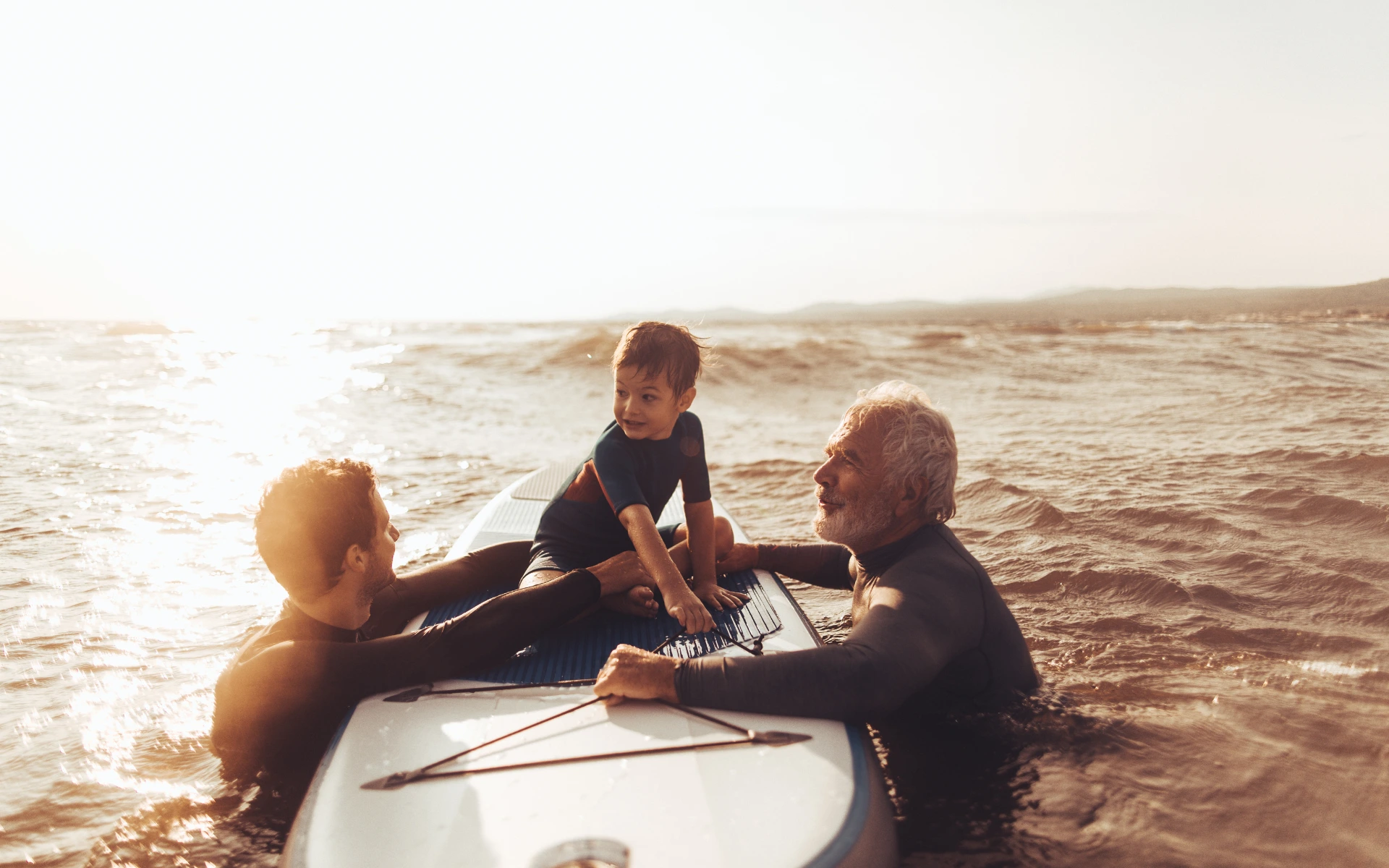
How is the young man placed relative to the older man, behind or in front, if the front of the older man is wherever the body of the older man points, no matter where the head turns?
in front

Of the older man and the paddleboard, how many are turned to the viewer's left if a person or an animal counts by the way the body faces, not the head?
1

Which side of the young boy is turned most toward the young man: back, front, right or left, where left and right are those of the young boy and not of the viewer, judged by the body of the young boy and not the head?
right

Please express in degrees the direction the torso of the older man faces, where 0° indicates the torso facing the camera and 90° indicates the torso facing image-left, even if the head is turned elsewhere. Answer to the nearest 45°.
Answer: approximately 90°

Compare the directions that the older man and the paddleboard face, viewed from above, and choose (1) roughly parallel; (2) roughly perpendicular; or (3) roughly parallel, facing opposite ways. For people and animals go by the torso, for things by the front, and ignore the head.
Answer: roughly perpendicular

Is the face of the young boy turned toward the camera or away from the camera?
toward the camera

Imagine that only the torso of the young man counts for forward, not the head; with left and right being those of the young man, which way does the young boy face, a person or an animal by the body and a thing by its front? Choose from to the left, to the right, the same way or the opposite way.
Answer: to the right

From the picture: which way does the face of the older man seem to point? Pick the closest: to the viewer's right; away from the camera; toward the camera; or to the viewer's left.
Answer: to the viewer's left

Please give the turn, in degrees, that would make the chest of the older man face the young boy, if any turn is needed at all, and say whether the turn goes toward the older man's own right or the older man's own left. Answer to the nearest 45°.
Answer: approximately 45° to the older man's own right
